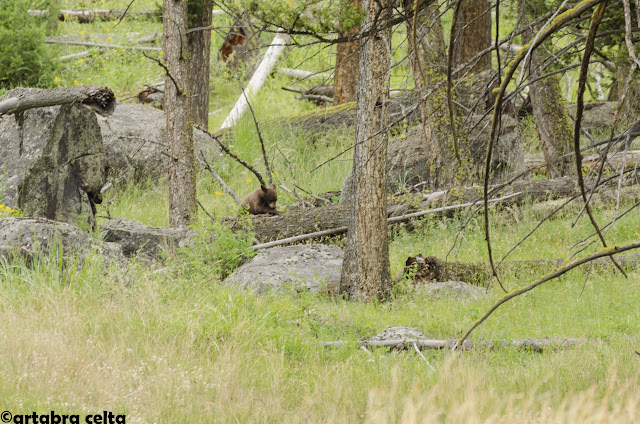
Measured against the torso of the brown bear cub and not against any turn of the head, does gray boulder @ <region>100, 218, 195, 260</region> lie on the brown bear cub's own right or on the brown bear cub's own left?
on the brown bear cub's own right

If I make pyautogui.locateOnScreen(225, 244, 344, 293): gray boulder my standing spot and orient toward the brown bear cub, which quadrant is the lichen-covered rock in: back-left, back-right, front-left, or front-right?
front-left

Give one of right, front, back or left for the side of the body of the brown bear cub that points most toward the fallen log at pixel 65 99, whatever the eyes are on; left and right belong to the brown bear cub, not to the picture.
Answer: back

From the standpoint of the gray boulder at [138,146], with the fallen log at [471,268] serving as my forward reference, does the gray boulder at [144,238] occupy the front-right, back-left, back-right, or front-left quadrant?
front-right

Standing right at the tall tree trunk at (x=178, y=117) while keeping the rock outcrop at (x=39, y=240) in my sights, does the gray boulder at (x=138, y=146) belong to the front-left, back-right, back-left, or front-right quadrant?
back-right

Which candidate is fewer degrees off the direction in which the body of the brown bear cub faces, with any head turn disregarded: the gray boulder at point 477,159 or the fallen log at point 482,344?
the fallen log

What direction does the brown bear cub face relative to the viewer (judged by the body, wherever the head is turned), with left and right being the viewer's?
facing the viewer and to the right of the viewer

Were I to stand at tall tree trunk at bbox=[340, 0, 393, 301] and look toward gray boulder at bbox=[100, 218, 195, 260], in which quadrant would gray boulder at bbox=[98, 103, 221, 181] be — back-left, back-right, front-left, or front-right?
front-right
